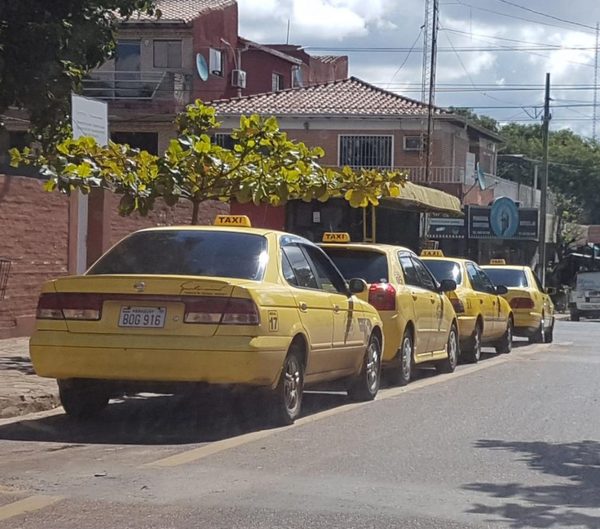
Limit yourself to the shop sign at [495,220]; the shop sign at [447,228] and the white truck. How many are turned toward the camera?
2

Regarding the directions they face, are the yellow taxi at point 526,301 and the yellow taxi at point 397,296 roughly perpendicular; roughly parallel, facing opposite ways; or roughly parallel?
roughly parallel

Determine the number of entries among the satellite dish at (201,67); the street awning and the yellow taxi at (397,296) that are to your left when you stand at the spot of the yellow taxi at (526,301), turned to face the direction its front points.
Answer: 2

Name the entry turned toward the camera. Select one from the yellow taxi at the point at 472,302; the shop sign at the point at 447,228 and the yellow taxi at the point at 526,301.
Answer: the shop sign

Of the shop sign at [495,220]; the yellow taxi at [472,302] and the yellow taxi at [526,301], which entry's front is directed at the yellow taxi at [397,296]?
the shop sign

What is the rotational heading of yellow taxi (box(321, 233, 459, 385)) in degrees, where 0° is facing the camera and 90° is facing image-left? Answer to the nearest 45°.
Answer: approximately 225°

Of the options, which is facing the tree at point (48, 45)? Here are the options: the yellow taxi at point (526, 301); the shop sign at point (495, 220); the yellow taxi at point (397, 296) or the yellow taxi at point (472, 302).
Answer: the shop sign

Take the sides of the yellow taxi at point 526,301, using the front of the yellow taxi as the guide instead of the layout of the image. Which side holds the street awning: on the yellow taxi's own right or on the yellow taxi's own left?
on the yellow taxi's own left

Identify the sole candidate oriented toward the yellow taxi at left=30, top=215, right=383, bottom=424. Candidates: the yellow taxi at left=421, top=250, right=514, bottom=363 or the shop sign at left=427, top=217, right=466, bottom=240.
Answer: the shop sign

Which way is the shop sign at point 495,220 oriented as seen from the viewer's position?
toward the camera

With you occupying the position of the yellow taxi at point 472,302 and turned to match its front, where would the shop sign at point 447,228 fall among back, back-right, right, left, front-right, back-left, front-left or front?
front-left

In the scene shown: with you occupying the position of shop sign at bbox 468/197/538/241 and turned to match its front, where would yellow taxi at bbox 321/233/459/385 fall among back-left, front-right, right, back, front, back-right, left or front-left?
front

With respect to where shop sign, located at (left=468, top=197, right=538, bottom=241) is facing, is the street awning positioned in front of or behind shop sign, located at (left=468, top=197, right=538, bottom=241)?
in front

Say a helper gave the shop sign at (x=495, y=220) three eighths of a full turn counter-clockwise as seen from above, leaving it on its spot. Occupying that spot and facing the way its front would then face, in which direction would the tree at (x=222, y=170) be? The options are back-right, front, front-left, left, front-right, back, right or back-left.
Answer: back-right

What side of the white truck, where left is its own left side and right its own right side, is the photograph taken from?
front

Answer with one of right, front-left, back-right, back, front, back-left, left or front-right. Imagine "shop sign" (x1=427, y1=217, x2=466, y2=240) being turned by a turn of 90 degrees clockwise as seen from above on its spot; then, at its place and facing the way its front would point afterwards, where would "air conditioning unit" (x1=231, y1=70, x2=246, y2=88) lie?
front

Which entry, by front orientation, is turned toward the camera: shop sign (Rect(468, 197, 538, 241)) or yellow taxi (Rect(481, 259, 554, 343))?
the shop sign

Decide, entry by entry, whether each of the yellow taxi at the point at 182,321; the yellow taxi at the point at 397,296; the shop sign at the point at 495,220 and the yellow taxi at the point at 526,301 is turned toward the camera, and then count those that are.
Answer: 1

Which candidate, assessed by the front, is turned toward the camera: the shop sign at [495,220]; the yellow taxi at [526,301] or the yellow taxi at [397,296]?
the shop sign

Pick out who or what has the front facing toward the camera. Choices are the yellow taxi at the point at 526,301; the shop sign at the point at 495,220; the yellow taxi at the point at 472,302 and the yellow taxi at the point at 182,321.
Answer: the shop sign
